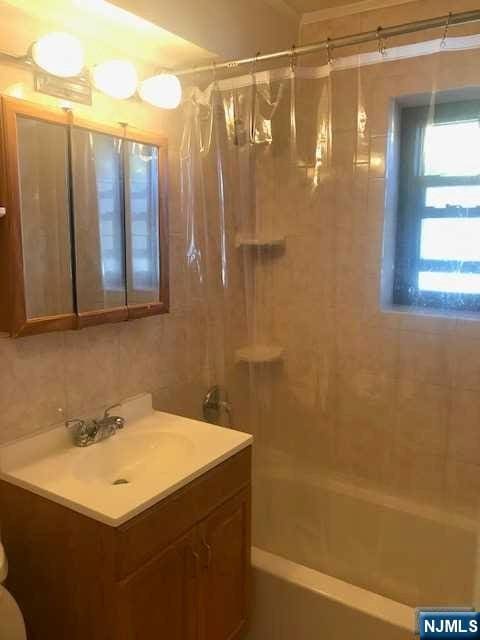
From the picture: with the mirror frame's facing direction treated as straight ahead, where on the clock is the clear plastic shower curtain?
The clear plastic shower curtain is roughly at 10 o'clock from the mirror frame.

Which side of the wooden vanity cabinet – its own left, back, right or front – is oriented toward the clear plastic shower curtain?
left

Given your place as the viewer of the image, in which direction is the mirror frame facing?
facing the viewer and to the right of the viewer

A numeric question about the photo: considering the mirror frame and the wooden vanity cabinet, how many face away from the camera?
0
